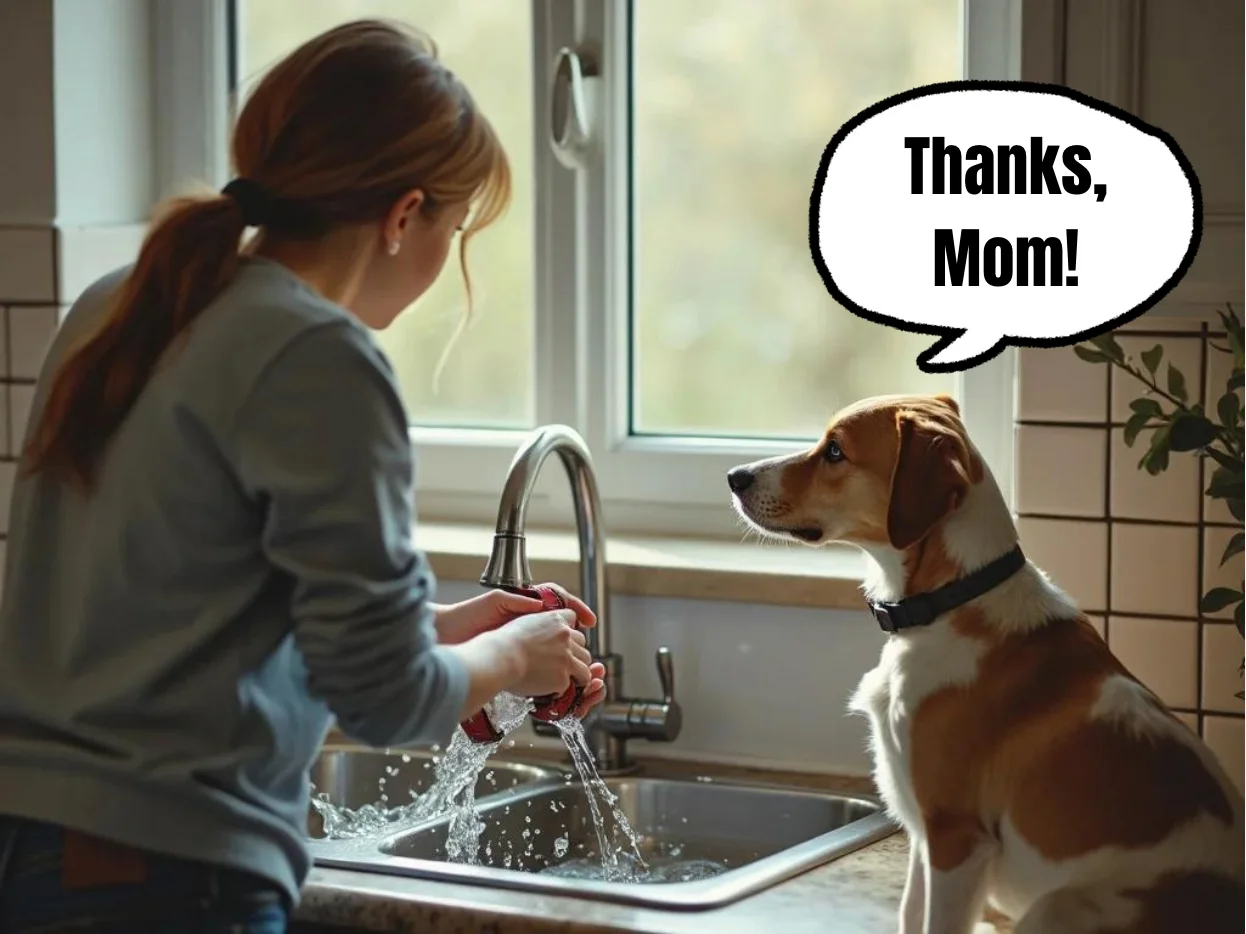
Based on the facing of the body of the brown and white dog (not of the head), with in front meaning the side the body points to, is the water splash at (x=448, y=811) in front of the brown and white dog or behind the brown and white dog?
in front

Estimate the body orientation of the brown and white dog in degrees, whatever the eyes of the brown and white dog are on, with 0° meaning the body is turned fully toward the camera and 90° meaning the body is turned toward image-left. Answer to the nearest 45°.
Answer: approximately 90°

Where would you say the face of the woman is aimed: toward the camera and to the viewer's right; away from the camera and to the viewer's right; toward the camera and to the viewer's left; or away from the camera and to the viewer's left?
away from the camera and to the viewer's right

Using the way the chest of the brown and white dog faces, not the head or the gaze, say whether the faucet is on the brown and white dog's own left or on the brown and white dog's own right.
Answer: on the brown and white dog's own right

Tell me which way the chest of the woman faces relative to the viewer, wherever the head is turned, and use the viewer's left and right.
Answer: facing away from the viewer and to the right of the viewer

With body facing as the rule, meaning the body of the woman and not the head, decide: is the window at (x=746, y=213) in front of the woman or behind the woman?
in front

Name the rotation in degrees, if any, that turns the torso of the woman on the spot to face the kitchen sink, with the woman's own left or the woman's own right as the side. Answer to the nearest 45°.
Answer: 0° — they already face it

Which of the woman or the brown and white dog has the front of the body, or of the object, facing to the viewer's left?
the brown and white dog

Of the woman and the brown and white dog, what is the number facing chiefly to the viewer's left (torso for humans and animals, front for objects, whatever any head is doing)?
1
